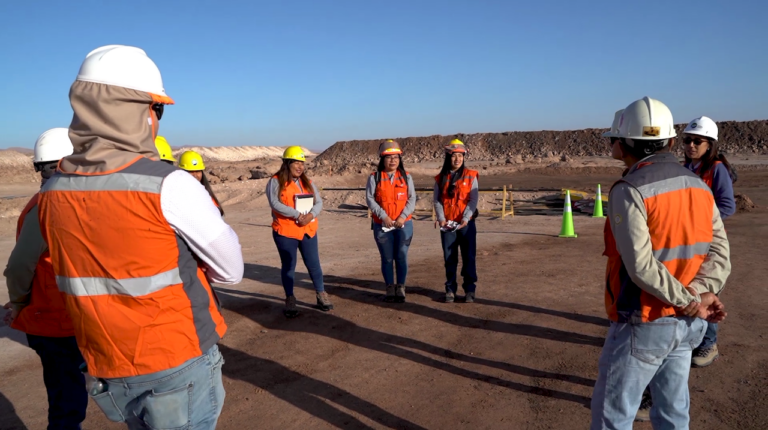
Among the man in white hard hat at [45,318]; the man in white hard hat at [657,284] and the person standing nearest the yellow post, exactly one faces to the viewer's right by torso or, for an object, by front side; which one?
the man in white hard hat at [45,318]

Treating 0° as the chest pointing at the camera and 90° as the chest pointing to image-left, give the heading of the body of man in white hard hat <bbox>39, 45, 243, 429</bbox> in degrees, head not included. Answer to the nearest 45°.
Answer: approximately 225°

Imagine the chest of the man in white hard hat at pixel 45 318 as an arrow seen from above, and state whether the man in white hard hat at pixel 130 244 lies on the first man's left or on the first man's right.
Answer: on the first man's right

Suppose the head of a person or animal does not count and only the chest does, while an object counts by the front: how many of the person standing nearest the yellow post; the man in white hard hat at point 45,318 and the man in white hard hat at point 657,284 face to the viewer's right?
1

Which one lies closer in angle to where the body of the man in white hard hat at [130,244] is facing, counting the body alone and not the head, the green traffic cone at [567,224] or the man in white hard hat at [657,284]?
the green traffic cone

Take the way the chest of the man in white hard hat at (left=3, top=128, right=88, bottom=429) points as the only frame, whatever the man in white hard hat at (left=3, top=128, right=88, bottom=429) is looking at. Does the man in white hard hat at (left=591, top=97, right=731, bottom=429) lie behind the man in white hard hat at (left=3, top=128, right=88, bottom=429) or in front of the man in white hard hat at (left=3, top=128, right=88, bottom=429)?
in front

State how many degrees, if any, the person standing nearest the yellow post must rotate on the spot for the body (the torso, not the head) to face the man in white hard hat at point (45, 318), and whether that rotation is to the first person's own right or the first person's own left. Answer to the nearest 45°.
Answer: approximately 45° to the first person's own right

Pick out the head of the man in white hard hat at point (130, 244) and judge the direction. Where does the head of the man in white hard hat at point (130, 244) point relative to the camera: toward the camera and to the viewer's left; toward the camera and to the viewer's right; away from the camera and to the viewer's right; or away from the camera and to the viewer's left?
away from the camera and to the viewer's right

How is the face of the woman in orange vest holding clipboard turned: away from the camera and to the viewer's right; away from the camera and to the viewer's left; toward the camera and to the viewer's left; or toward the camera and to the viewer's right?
toward the camera and to the viewer's right

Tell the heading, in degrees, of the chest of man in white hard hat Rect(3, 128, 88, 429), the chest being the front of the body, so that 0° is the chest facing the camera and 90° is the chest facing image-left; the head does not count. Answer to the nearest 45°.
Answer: approximately 270°
